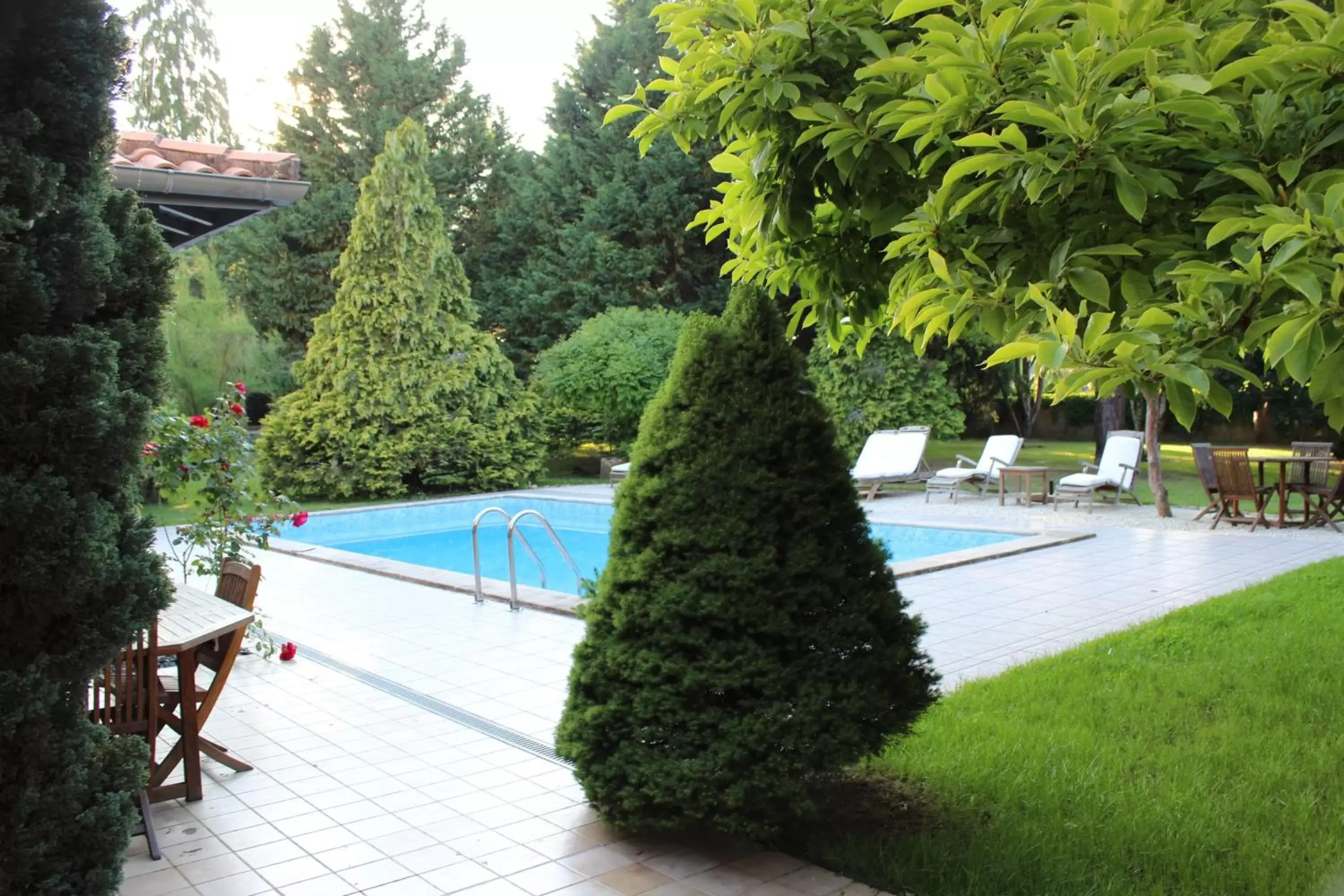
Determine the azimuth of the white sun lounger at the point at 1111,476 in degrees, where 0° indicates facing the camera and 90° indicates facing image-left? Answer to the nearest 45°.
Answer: approximately 45°

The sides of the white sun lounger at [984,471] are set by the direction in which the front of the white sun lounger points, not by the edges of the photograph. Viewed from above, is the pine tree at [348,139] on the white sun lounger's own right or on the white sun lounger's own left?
on the white sun lounger's own right

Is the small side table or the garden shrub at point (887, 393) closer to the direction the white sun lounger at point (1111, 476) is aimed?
the small side table

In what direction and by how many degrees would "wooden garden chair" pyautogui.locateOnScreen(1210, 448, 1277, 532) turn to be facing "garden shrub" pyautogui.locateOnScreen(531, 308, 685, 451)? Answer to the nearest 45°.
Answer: approximately 135° to its left

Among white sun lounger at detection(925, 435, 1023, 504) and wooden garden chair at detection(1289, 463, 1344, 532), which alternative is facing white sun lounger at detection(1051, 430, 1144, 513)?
the wooden garden chair

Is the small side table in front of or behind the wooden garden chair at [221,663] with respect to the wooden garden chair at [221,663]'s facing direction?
behind

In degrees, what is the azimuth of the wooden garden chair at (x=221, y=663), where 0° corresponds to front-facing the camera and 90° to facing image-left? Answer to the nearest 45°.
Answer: approximately 45°

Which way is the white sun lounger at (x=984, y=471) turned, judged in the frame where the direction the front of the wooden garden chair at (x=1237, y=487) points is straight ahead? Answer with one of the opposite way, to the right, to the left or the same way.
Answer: the opposite way

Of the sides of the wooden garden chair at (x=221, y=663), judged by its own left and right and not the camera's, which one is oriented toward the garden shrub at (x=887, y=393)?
back

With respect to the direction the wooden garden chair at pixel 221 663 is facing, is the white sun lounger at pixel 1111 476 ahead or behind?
behind

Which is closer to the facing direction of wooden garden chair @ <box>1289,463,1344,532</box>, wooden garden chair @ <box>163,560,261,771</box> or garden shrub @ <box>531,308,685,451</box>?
the garden shrub

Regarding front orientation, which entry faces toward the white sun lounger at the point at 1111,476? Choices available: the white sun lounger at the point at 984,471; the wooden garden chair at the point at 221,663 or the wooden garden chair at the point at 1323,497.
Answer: the wooden garden chair at the point at 1323,497
